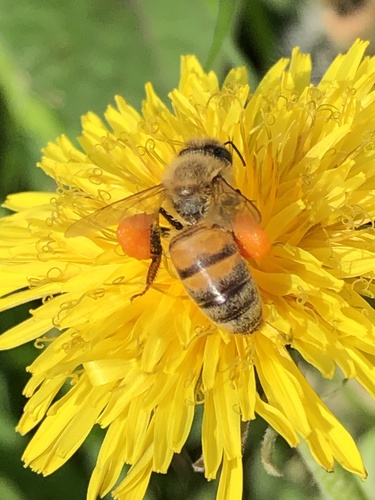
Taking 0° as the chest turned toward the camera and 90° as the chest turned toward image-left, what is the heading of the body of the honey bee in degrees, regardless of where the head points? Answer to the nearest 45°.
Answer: approximately 180°
